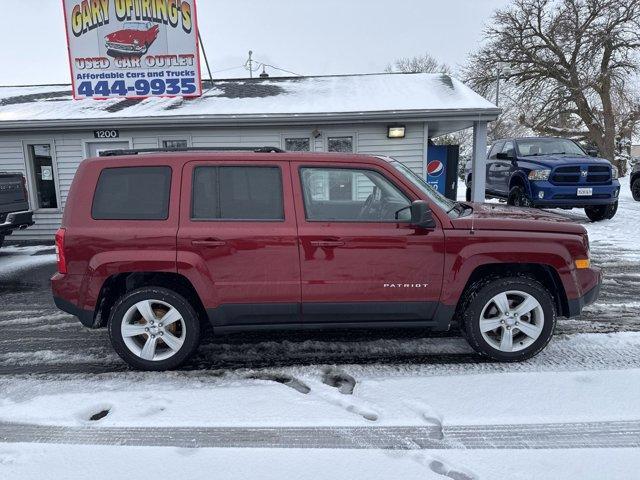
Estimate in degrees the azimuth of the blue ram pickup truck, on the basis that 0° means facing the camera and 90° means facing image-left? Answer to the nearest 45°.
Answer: approximately 315°

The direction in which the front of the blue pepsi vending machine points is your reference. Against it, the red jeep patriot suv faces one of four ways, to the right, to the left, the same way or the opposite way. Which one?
to the left

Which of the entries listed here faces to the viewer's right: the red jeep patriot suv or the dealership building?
the red jeep patriot suv

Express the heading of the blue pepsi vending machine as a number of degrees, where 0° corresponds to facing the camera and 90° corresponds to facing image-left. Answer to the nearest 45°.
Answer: approximately 0°

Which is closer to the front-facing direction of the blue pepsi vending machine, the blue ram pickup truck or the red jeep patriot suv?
the red jeep patriot suv

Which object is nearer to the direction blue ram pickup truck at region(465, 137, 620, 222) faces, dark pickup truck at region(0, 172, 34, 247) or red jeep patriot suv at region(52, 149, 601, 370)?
the red jeep patriot suv

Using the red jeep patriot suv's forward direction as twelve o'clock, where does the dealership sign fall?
The dealership sign is roughly at 8 o'clock from the red jeep patriot suv.

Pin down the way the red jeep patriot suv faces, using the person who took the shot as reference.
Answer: facing to the right of the viewer

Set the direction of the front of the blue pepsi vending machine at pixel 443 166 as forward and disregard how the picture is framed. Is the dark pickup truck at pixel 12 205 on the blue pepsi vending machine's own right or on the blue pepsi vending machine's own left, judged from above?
on the blue pepsi vending machine's own right

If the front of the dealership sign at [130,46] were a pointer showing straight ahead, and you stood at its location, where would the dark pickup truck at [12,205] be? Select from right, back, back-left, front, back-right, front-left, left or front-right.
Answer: front-right

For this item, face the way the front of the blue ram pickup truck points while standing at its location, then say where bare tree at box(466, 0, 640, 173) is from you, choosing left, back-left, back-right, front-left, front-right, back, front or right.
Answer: back-left

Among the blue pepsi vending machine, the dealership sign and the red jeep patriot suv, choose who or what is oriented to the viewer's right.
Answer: the red jeep patriot suv
